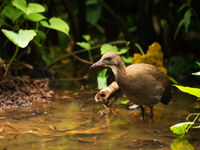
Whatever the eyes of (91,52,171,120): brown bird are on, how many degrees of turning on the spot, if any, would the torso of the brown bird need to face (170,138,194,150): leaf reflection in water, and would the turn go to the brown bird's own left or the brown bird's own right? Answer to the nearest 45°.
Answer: approximately 135° to the brown bird's own left

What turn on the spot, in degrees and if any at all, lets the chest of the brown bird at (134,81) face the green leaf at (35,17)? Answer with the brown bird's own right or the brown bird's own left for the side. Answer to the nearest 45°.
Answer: approximately 45° to the brown bird's own right

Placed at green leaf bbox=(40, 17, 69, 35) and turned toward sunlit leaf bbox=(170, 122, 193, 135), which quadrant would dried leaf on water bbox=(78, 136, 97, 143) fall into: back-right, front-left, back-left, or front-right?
front-right

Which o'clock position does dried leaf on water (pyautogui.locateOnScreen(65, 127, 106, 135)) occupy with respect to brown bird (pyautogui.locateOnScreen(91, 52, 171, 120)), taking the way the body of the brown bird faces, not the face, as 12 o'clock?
The dried leaf on water is roughly at 11 o'clock from the brown bird.

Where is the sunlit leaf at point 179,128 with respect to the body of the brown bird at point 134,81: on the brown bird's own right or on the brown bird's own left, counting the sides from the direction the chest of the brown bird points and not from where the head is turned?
on the brown bird's own left

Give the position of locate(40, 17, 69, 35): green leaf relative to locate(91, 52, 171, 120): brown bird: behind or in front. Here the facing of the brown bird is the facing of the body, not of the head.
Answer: in front

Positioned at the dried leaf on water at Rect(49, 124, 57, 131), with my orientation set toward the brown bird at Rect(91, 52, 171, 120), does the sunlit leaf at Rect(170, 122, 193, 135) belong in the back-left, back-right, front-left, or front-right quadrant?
front-right

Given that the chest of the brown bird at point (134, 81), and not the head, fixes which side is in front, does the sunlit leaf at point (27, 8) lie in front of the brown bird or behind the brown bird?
in front

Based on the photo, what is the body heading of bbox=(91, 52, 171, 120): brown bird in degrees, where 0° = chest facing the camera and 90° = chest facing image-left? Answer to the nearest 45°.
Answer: approximately 90°

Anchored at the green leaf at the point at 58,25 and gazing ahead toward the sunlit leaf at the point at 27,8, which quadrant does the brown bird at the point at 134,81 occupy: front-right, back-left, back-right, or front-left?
back-left

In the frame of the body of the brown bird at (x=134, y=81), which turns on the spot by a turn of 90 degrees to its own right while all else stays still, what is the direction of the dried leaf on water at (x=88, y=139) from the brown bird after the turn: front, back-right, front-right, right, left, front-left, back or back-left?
back-left

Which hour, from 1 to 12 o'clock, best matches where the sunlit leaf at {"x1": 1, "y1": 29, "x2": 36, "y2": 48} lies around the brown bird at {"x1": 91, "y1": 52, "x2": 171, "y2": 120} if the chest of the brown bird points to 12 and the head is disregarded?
The sunlit leaf is roughly at 12 o'clock from the brown bird.

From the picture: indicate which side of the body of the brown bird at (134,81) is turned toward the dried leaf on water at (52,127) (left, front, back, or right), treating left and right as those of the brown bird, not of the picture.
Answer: front

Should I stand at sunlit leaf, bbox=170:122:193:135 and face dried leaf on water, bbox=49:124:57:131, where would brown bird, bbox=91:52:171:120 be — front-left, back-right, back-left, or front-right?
front-right
